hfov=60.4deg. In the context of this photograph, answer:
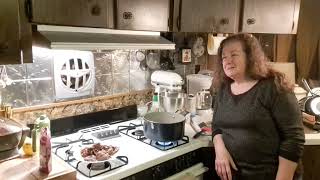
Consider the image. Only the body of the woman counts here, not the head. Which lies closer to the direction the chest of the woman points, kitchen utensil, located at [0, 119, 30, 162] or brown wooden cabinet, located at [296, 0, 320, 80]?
the kitchen utensil

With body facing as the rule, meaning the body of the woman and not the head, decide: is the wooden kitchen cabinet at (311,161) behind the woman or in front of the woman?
behind

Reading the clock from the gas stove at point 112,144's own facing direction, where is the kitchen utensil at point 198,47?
The kitchen utensil is roughly at 9 o'clock from the gas stove.

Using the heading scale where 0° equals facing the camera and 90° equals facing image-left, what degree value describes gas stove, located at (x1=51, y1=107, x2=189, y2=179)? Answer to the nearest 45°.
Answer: approximately 315°

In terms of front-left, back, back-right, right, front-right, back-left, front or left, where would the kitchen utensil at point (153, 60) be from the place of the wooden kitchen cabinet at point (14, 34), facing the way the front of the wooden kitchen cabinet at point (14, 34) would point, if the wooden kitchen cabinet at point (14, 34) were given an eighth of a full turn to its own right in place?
back-left

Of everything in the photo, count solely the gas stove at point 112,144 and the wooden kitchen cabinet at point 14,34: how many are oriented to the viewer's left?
0
